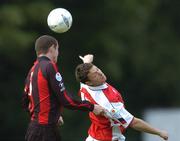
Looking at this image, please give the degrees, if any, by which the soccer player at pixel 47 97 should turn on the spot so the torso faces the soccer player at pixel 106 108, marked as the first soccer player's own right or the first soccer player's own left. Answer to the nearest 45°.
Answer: approximately 45° to the first soccer player's own right

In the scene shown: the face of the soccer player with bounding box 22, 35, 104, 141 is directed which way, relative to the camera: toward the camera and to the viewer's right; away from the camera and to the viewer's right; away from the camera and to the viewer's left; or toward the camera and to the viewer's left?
away from the camera and to the viewer's right

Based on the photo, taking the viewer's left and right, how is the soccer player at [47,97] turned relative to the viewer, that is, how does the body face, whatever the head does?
facing away from the viewer and to the right of the viewer
